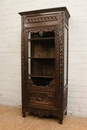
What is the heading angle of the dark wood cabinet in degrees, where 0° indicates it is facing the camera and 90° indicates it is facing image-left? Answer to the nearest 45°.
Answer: approximately 45°
